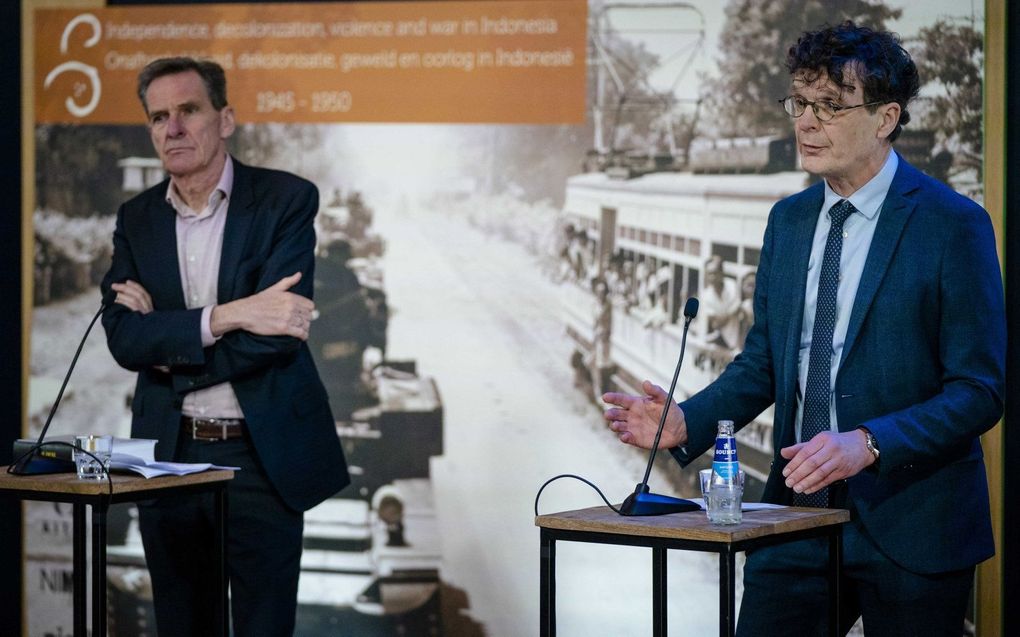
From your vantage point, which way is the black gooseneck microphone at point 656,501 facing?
to the viewer's right

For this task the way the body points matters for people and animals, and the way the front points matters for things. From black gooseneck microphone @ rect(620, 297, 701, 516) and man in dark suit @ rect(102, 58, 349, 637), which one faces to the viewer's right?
the black gooseneck microphone

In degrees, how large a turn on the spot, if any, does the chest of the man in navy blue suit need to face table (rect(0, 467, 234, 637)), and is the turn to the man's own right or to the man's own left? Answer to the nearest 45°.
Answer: approximately 45° to the man's own right

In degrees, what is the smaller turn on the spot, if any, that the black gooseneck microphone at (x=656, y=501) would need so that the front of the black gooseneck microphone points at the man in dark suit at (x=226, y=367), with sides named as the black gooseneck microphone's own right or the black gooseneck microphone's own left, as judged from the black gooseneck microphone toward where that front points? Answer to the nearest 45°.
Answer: approximately 135° to the black gooseneck microphone's own left

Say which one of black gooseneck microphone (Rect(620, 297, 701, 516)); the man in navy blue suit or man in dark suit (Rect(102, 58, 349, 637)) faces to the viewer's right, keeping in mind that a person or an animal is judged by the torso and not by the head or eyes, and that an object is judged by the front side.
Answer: the black gooseneck microphone

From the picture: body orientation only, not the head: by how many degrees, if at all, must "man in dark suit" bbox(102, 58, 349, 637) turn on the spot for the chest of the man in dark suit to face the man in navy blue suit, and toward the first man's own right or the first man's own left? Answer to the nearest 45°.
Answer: approximately 90° to the first man's own left
